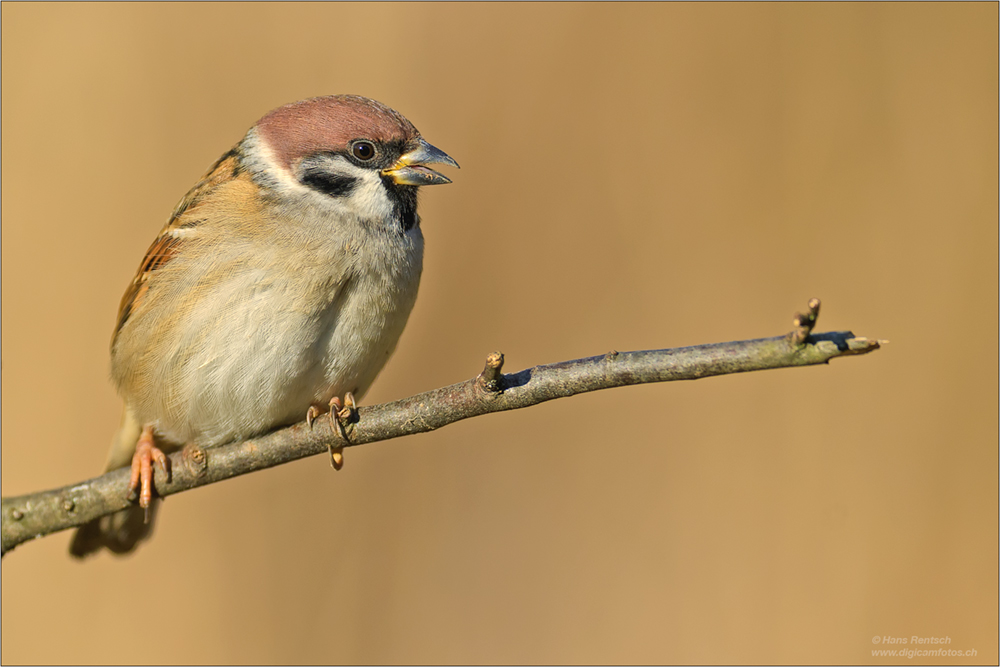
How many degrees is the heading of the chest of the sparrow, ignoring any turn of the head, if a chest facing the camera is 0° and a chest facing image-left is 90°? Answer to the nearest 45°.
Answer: approximately 315°
